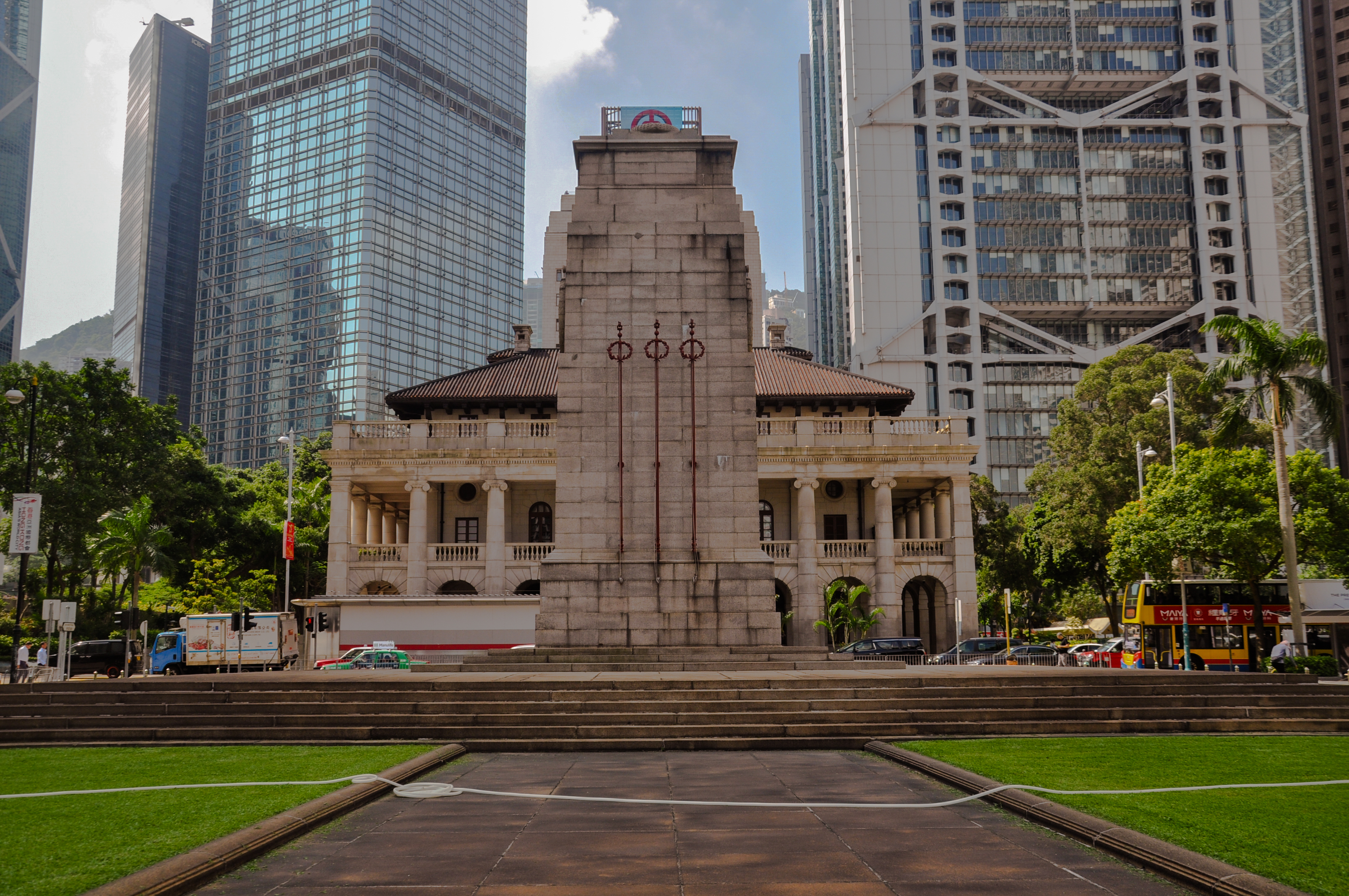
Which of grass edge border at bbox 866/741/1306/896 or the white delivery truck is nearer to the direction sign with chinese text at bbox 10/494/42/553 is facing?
the grass edge border

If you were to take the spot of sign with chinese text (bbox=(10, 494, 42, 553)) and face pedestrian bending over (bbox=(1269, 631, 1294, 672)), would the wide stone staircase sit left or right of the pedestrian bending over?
right

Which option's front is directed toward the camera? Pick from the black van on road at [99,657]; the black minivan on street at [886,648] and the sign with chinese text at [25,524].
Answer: the sign with chinese text

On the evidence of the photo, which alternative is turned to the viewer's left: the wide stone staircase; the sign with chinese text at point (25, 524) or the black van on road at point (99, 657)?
the black van on road

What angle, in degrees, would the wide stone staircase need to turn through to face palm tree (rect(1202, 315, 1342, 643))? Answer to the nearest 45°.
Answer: approximately 135° to its left

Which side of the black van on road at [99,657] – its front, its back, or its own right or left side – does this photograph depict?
left

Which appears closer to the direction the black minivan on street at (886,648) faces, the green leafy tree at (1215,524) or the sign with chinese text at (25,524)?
the sign with chinese text

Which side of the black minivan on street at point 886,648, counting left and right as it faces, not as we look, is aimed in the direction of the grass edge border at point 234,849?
left

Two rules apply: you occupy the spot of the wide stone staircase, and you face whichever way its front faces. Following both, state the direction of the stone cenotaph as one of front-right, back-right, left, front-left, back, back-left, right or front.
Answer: back

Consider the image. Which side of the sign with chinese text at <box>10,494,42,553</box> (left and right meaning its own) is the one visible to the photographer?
front

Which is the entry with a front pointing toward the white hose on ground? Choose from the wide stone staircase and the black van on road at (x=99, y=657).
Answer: the wide stone staircase

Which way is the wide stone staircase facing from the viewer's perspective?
toward the camera

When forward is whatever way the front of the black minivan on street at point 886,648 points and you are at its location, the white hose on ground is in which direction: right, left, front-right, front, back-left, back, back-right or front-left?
left

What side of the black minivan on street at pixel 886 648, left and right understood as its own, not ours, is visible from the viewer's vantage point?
left

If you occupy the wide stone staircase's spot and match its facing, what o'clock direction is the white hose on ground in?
The white hose on ground is roughly at 12 o'clock from the wide stone staircase.
